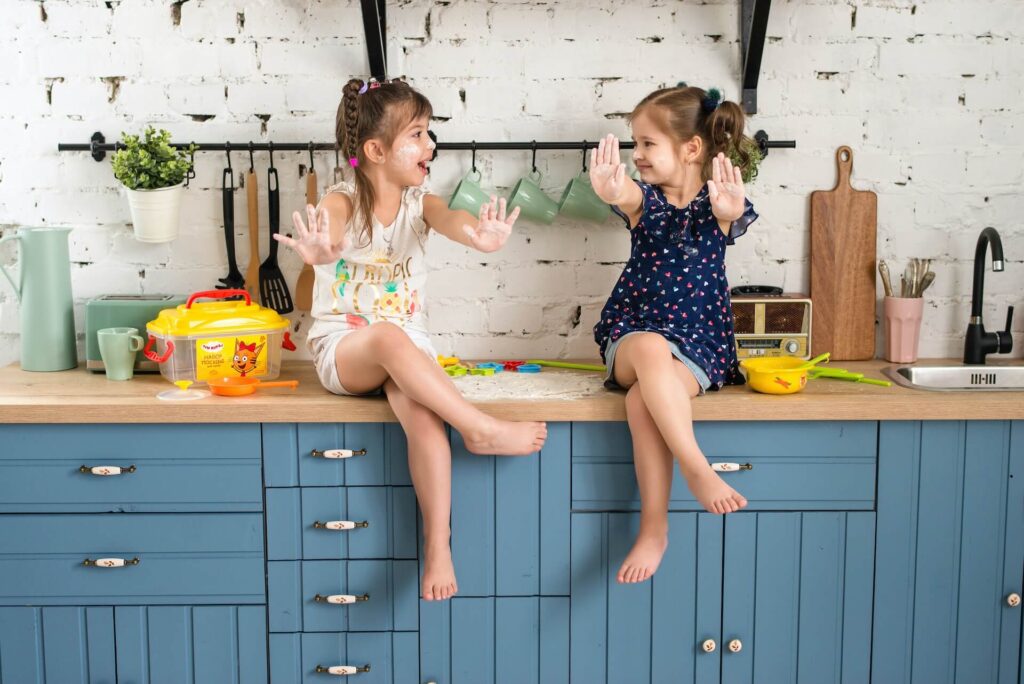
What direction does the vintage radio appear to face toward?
toward the camera

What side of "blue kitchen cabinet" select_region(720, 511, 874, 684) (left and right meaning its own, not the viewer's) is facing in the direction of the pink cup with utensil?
back

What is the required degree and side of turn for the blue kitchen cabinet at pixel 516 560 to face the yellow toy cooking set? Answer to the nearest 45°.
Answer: approximately 90° to its right

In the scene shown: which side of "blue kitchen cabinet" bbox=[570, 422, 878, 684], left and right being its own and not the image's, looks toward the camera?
front

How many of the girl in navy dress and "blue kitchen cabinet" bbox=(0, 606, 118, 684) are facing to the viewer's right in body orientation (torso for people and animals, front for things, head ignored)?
0

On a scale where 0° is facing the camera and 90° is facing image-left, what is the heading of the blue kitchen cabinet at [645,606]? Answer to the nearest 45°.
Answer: approximately 0°
